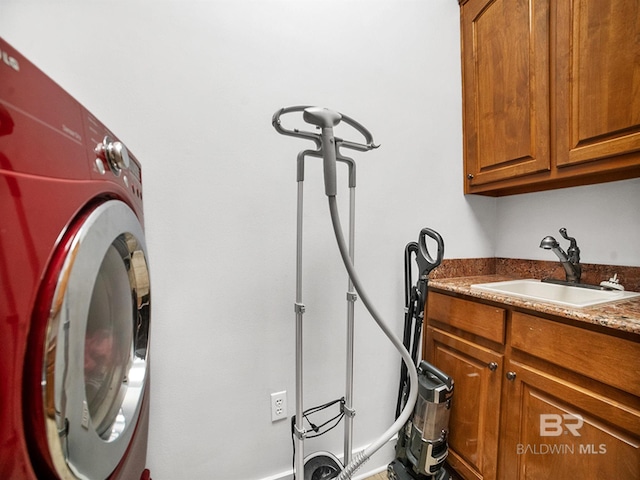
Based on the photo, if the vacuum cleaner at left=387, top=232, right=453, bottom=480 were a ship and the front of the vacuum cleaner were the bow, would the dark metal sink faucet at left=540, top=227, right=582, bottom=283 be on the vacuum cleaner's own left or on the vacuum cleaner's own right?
on the vacuum cleaner's own left

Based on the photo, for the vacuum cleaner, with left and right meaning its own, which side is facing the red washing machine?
right

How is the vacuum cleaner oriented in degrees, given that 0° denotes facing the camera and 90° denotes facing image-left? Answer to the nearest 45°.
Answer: approximately 315°

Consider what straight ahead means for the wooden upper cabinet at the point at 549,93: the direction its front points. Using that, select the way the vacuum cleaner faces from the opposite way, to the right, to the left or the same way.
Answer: to the left

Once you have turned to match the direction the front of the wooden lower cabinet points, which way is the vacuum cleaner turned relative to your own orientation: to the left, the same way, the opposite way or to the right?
to the left

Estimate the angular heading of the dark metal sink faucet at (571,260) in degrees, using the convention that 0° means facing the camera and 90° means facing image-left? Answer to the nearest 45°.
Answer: approximately 45°

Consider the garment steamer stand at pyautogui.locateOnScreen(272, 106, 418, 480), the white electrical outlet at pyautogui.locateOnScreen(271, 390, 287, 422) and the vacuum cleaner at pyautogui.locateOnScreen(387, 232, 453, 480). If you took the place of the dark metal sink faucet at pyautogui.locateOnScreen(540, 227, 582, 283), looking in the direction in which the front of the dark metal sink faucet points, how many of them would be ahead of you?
3

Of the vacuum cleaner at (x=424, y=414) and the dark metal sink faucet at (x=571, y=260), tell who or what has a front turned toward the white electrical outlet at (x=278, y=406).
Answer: the dark metal sink faucet
